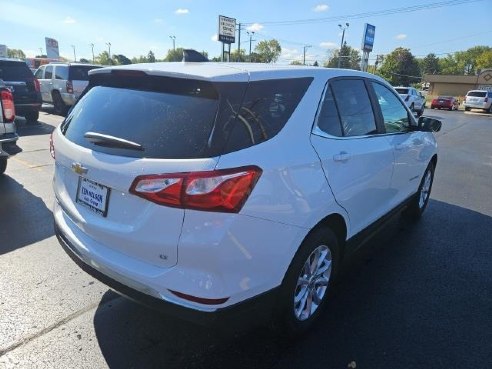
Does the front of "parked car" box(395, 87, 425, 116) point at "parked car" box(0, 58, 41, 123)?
no

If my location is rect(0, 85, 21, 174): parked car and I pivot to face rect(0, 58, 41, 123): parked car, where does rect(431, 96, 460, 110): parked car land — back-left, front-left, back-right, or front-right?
front-right

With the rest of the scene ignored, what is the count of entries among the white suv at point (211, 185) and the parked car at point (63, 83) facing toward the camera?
0

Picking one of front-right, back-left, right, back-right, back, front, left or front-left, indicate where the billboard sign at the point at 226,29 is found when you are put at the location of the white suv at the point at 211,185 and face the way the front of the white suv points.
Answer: front-left

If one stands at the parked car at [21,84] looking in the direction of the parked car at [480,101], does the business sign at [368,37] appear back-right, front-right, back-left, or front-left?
front-left

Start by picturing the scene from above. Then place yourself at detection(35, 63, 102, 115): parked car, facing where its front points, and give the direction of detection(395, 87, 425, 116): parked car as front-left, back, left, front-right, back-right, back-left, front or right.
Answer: back-right

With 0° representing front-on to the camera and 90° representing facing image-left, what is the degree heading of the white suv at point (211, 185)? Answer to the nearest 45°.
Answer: approximately 225°

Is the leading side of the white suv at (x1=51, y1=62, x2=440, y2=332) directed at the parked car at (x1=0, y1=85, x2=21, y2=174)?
no

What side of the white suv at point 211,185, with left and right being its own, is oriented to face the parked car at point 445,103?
front

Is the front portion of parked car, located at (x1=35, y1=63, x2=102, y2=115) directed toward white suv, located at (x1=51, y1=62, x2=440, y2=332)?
no

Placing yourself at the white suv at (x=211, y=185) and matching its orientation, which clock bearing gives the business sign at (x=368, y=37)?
The business sign is roughly at 11 o'clock from the white suv.

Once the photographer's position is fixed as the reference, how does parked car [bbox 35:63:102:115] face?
facing away from the viewer and to the left of the viewer
